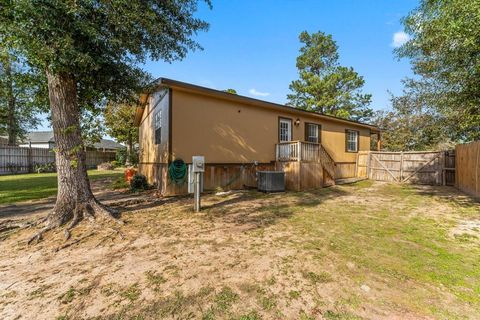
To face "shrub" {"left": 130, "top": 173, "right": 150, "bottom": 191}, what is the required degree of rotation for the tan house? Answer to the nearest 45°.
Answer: approximately 135° to its right

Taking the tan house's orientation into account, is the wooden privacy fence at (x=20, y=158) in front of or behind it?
behind

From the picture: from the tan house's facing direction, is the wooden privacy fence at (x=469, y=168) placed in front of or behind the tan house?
in front

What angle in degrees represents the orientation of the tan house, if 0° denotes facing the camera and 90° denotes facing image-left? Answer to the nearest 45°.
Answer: approximately 315°

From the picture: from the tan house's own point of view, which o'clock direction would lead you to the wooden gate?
The wooden gate is roughly at 10 o'clock from the tan house.

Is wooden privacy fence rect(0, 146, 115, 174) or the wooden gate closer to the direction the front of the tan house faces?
the wooden gate

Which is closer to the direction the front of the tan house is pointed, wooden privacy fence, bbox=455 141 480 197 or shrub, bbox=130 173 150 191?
the wooden privacy fence

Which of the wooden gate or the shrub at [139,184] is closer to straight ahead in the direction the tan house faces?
the wooden gate
